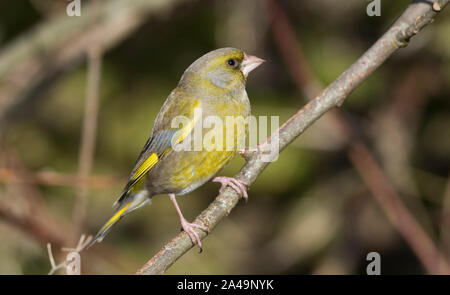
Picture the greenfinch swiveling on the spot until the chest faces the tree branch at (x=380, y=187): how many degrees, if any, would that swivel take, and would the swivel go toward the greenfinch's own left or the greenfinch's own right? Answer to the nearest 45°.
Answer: approximately 45° to the greenfinch's own left

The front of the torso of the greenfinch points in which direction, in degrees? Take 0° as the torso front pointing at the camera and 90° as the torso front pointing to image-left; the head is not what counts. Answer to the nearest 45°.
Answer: approximately 270°
